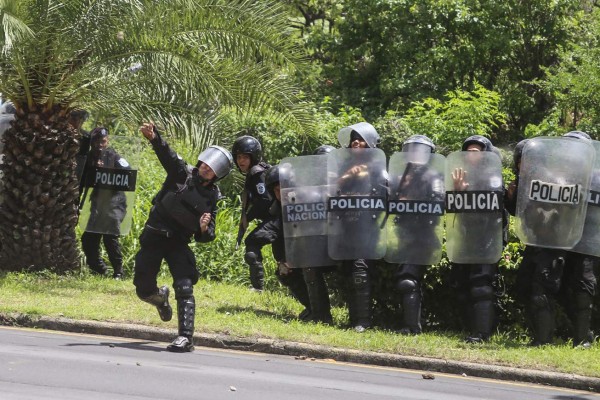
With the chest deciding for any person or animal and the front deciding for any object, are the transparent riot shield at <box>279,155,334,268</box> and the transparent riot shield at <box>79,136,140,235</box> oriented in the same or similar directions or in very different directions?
same or similar directions

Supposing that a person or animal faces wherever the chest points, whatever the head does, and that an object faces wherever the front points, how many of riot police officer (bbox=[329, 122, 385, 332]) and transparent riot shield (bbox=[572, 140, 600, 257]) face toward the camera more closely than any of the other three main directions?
2

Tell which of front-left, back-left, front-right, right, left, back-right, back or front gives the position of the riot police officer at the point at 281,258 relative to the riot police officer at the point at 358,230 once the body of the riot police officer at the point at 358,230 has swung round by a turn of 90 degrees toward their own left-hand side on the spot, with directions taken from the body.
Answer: back-left

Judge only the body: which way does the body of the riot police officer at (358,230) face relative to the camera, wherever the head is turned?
toward the camera

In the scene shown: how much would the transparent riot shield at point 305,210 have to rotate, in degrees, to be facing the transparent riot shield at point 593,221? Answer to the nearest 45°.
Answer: approximately 90° to its left

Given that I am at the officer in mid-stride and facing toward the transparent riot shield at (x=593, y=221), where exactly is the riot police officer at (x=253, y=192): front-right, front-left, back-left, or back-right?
front-left

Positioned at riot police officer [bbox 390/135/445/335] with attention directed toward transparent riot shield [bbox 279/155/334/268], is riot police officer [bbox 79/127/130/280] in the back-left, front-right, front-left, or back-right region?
front-right

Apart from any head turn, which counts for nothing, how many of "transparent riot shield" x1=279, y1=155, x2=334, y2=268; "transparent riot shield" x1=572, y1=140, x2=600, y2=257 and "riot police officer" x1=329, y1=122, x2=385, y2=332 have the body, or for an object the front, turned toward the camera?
3

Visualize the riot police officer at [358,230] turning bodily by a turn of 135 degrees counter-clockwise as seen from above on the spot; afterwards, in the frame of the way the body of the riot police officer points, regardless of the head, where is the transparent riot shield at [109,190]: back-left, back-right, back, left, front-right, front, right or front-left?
left

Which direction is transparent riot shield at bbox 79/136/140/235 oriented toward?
toward the camera

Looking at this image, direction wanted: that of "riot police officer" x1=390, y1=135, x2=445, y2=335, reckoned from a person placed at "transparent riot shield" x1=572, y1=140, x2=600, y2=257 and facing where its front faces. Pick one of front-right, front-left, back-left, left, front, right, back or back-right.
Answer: right

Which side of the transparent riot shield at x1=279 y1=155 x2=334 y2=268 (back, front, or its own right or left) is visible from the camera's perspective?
front

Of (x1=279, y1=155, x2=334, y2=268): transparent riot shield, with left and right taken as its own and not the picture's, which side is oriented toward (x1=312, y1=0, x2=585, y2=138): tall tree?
back
